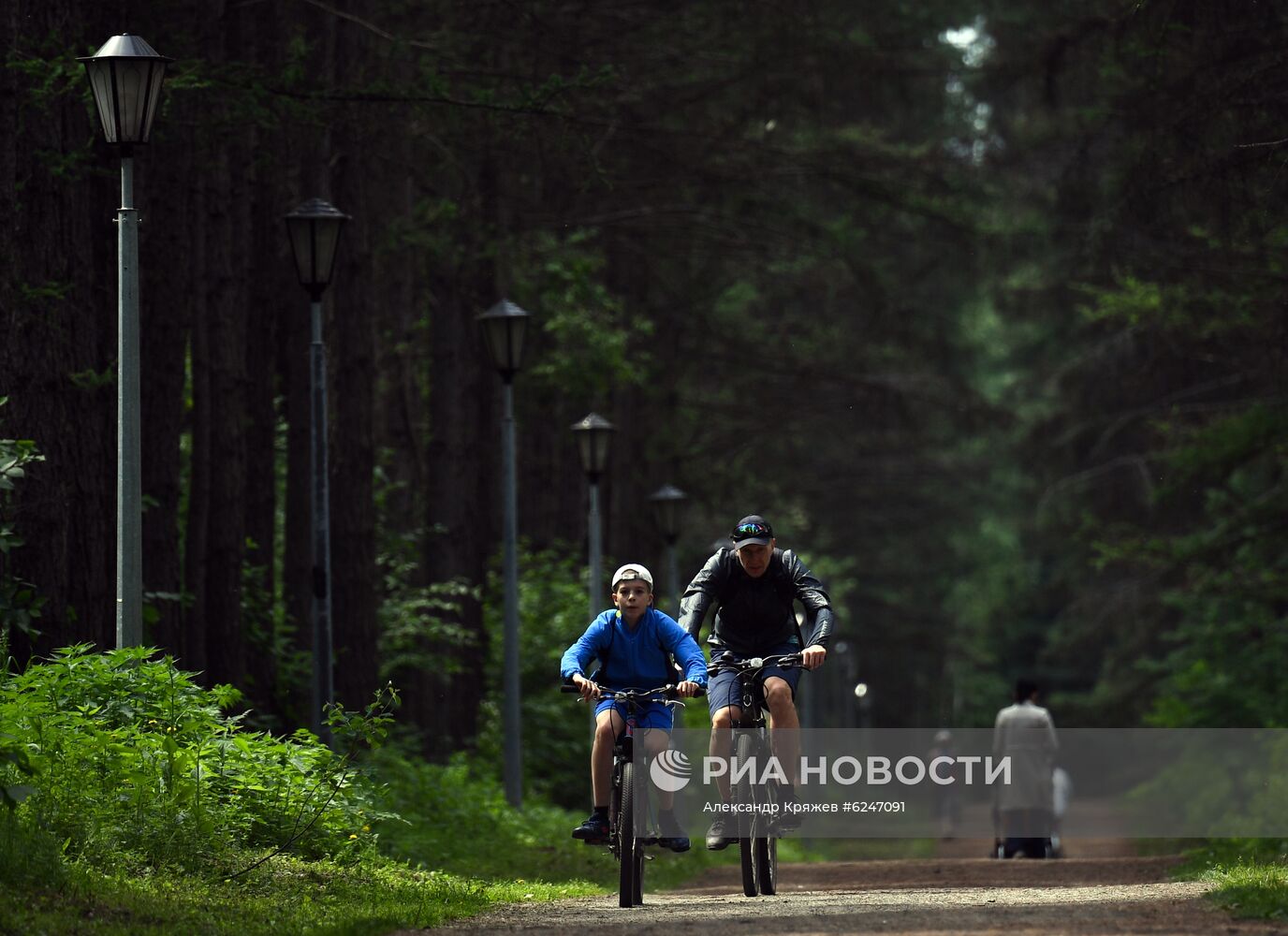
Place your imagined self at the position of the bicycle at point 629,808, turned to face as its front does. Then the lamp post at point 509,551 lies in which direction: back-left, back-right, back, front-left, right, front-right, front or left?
back

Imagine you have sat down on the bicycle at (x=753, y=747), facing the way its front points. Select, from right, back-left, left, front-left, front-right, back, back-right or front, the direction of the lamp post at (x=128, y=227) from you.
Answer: right

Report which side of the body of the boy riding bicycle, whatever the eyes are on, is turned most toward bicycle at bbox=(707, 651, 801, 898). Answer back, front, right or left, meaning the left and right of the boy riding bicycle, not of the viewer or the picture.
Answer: left

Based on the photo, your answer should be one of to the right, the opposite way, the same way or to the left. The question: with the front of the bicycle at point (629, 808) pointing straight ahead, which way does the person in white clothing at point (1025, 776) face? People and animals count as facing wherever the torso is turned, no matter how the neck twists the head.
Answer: the opposite way

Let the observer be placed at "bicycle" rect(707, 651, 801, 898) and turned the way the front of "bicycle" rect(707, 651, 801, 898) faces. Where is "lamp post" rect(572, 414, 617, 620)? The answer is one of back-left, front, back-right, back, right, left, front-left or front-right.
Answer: back

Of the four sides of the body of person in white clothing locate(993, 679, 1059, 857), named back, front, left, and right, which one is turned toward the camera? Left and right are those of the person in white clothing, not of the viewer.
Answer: back

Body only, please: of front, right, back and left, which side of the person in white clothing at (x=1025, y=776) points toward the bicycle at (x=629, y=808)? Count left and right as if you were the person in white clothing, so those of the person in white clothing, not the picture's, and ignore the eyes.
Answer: back

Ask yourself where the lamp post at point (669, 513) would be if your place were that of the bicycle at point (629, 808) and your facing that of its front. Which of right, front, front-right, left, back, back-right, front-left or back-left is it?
back

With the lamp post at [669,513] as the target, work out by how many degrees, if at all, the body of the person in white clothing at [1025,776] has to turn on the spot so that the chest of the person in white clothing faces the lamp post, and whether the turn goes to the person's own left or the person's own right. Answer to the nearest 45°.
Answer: approximately 45° to the person's own left

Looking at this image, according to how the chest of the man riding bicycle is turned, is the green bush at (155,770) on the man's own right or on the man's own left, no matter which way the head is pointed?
on the man's own right

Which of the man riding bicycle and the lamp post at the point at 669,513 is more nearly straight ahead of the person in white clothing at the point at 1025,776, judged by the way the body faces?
the lamp post
